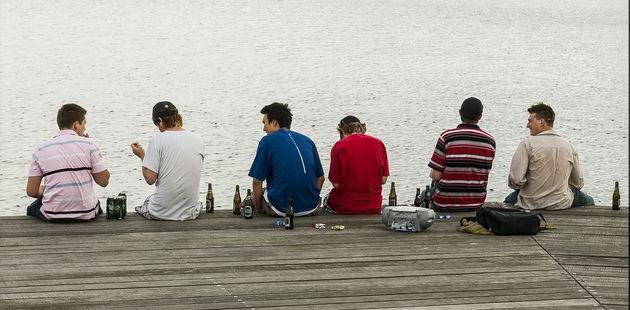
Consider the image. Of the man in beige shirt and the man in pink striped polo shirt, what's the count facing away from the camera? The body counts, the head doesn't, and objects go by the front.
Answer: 2

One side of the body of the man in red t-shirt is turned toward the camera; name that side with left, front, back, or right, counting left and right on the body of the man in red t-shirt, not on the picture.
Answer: back

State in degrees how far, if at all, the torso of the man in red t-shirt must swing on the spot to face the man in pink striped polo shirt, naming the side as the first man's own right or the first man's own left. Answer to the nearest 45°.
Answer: approximately 90° to the first man's own left

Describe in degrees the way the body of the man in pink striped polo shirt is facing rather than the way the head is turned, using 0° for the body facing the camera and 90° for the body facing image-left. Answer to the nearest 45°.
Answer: approximately 180°

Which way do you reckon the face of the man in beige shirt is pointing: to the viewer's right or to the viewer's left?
to the viewer's left

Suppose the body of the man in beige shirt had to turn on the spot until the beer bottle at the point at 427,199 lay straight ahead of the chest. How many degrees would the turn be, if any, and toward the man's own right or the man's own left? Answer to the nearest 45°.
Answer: approximately 90° to the man's own left

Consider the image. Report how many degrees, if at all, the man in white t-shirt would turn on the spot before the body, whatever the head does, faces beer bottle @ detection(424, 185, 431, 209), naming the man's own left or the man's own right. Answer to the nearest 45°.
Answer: approximately 135° to the man's own right

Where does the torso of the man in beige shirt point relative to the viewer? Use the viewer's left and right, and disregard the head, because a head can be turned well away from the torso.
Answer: facing away from the viewer

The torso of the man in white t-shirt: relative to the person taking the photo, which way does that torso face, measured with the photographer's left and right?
facing away from the viewer and to the left of the viewer

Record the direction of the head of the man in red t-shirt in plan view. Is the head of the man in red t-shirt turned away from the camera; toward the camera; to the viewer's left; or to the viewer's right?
away from the camera
